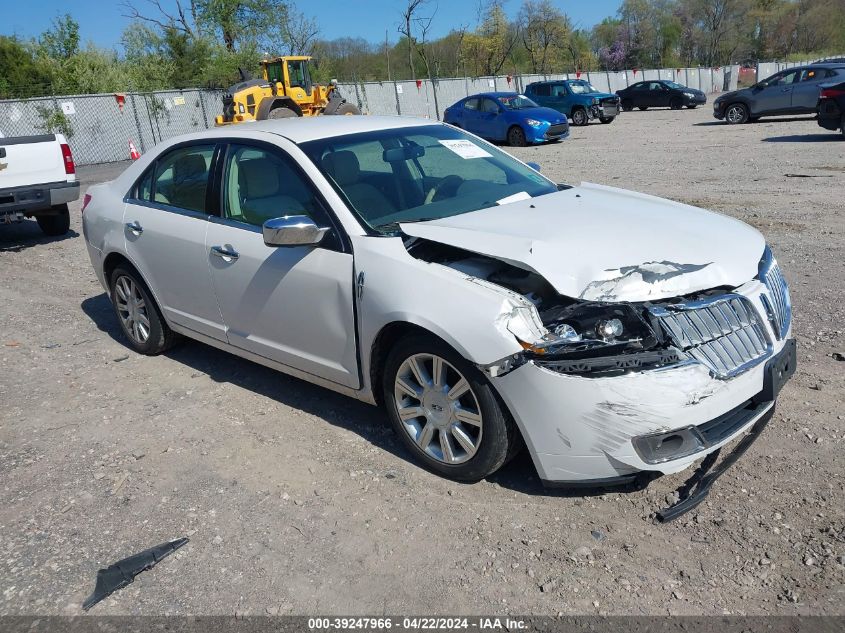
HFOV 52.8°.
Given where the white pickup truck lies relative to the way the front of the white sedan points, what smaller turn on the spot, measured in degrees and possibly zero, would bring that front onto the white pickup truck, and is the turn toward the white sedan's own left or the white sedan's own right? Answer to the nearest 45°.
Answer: approximately 180°

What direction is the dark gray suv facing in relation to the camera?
to the viewer's left

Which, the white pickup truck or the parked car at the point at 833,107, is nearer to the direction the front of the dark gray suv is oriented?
the white pickup truck

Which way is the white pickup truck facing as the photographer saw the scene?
facing away from the viewer

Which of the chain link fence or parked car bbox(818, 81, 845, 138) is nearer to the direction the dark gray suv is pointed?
the chain link fence

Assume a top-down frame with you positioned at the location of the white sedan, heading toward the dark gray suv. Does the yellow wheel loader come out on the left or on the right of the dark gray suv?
left

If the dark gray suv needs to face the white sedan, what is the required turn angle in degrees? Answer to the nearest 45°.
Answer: approximately 90° to its left

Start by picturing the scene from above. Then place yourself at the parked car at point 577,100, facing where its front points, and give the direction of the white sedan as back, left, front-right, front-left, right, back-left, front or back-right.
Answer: front-right

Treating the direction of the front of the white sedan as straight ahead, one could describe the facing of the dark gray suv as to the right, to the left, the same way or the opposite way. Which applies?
the opposite way

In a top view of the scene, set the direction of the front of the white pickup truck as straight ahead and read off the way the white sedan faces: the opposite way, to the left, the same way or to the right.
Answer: the opposite way
